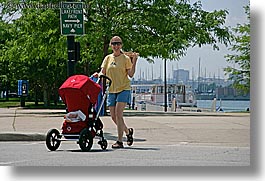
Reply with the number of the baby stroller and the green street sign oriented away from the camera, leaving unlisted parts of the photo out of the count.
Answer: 0

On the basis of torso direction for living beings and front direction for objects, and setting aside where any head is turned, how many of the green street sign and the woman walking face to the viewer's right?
0

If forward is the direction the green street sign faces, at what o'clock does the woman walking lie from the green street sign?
The woman walking is roughly at 11 o'clock from the green street sign.

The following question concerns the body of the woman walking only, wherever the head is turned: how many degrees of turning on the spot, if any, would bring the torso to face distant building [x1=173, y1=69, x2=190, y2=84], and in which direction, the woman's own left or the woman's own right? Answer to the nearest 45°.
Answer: approximately 180°

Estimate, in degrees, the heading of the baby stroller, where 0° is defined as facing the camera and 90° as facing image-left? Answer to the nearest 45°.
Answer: approximately 45°

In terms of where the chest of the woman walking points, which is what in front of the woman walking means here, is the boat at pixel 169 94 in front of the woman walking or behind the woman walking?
behind

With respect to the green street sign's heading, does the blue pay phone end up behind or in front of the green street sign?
behind

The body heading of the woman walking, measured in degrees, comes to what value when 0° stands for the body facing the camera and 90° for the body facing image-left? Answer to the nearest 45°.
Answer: approximately 45°

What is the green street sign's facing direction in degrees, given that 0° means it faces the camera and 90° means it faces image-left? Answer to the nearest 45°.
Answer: approximately 0°
